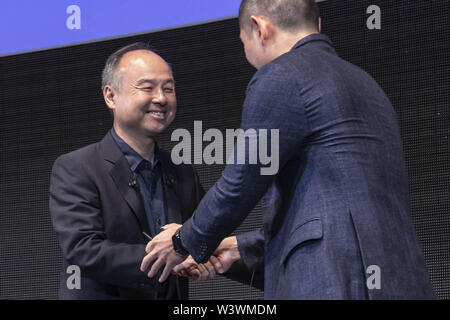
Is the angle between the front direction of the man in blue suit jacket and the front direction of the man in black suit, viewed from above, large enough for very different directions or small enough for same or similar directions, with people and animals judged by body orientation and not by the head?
very different directions

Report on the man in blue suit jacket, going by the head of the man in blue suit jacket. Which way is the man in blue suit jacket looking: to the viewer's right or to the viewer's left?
to the viewer's left

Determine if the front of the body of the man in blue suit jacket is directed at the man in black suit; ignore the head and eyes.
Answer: yes

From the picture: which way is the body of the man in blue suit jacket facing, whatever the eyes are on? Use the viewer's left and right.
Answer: facing away from the viewer and to the left of the viewer

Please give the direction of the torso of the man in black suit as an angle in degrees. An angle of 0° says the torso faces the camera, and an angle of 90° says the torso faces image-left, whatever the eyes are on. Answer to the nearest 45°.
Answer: approximately 315°

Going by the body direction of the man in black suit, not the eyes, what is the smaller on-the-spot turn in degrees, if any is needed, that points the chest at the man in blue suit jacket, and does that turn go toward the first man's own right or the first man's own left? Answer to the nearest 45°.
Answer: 0° — they already face them
